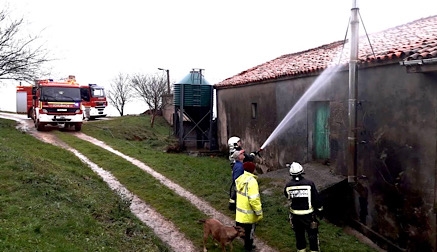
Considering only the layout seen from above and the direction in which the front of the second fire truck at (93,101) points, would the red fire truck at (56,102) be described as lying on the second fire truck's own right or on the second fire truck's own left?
on the second fire truck's own right

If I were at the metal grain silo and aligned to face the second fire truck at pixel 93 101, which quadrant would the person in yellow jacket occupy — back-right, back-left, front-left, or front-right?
back-left

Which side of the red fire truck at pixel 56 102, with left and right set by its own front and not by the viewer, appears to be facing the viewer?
front

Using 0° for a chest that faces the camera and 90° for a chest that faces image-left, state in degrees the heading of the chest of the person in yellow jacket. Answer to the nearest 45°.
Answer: approximately 225°

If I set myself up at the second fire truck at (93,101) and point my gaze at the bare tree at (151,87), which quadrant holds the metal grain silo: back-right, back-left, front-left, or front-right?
front-right

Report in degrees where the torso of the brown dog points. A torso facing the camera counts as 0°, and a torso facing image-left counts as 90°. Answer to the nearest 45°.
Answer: approximately 270°

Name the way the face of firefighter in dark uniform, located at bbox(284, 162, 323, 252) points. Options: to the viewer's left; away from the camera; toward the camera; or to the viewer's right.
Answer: away from the camera

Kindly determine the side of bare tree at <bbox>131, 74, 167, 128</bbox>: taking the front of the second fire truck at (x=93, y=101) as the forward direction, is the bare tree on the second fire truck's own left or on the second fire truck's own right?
on the second fire truck's own left

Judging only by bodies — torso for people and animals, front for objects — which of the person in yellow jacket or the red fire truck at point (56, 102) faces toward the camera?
the red fire truck

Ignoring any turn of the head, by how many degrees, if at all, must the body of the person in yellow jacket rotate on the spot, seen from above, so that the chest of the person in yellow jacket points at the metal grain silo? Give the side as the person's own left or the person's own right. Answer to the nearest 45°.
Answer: approximately 45° to the person's own left

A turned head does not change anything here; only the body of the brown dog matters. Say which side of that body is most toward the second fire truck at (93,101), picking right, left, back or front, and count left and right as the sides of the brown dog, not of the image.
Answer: left

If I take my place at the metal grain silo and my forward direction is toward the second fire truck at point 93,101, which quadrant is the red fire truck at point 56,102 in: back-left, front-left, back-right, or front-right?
front-left

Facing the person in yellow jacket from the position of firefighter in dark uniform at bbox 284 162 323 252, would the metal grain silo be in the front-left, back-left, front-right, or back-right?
front-right
